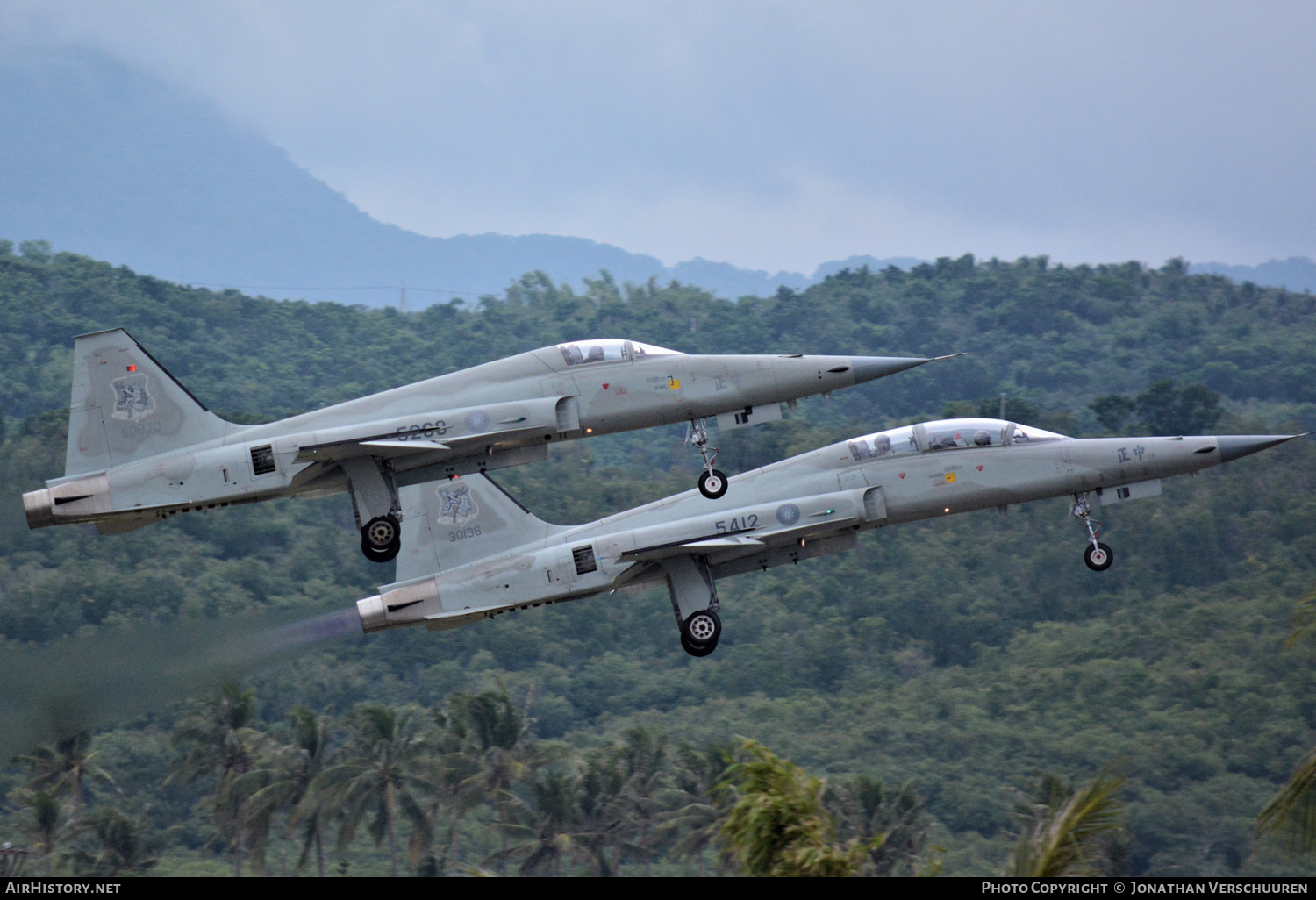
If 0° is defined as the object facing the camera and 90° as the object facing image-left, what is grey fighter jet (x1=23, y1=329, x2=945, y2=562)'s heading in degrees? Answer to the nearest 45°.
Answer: approximately 270°

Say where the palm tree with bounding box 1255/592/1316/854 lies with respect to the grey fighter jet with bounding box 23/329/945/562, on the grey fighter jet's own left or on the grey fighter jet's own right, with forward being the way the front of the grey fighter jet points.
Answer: on the grey fighter jet's own right

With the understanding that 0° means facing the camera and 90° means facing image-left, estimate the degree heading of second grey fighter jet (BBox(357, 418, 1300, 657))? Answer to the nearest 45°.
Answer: approximately 270°

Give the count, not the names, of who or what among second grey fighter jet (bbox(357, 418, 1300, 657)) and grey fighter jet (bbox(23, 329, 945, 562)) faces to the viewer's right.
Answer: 2

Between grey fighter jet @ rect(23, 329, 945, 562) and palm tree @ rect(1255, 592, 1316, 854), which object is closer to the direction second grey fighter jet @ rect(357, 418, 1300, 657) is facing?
the palm tree

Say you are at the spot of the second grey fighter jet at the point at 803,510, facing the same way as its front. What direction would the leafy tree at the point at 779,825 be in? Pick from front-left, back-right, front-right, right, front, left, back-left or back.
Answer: right

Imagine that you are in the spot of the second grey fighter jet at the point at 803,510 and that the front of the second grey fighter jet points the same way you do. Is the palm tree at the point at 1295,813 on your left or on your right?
on your right

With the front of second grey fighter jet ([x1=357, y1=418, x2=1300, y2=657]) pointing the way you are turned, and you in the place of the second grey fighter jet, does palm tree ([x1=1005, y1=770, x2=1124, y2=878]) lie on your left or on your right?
on your right

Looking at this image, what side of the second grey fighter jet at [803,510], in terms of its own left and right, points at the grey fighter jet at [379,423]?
back
